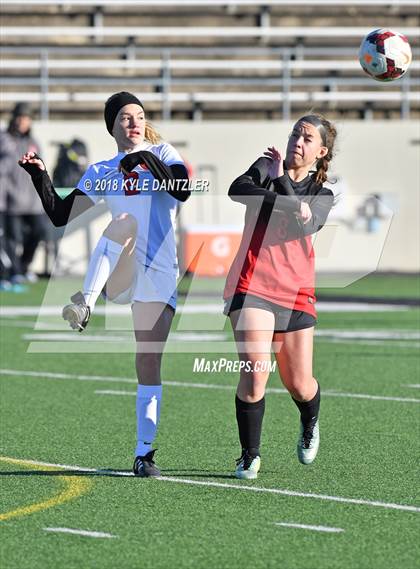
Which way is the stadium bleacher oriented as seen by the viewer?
toward the camera

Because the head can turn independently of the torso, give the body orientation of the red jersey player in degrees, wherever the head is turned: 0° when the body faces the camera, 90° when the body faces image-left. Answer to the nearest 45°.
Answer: approximately 0°

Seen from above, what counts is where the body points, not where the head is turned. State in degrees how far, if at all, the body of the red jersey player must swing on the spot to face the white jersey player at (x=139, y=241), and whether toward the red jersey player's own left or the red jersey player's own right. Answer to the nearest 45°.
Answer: approximately 90° to the red jersey player's own right

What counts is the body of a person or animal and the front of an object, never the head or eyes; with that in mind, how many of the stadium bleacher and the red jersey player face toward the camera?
2

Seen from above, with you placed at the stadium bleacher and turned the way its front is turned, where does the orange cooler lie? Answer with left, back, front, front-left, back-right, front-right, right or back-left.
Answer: front

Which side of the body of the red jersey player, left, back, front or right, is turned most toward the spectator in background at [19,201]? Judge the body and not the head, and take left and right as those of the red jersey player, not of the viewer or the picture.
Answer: back

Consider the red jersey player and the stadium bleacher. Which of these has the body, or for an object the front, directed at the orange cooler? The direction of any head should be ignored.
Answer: the stadium bleacher

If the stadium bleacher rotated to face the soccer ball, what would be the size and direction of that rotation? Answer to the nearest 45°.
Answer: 0° — it already faces it

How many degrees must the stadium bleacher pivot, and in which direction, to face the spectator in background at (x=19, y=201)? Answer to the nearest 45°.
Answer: approximately 45° to its right

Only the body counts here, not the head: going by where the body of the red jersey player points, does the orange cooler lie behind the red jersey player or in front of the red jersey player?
behind

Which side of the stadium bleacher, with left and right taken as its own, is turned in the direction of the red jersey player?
front
